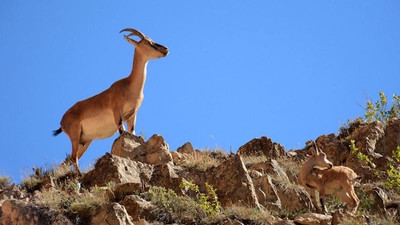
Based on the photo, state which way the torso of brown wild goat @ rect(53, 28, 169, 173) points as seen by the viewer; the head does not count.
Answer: to the viewer's right

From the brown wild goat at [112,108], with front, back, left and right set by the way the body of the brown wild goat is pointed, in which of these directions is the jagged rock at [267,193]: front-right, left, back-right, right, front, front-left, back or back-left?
front-right

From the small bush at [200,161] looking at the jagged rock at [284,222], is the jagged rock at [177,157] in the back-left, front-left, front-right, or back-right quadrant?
back-right

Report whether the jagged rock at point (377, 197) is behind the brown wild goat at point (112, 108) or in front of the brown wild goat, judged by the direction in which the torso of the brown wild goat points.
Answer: in front

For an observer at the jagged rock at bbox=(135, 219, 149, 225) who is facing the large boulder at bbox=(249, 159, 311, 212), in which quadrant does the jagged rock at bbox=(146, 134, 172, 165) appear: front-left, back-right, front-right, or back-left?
front-left

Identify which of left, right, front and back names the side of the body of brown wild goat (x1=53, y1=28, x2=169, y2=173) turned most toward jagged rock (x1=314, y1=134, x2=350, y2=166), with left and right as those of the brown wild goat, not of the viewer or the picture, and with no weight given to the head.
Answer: front

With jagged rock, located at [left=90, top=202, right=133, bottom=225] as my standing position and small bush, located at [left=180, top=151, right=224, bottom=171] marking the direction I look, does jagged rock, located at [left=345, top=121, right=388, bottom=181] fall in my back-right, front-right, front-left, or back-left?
front-right

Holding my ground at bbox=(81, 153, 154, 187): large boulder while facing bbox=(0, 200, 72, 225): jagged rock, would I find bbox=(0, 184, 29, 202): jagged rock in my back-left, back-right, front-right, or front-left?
front-right
